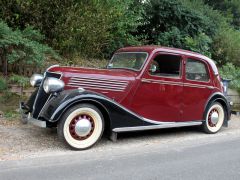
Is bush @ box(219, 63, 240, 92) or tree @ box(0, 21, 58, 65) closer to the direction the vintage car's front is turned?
the tree

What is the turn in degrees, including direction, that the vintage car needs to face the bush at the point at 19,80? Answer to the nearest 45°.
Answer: approximately 90° to its right

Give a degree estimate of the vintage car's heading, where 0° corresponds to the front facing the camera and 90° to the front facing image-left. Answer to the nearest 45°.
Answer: approximately 45°

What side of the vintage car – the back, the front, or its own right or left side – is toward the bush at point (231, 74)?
back

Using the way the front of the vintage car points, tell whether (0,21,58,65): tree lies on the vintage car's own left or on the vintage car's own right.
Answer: on the vintage car's own right
